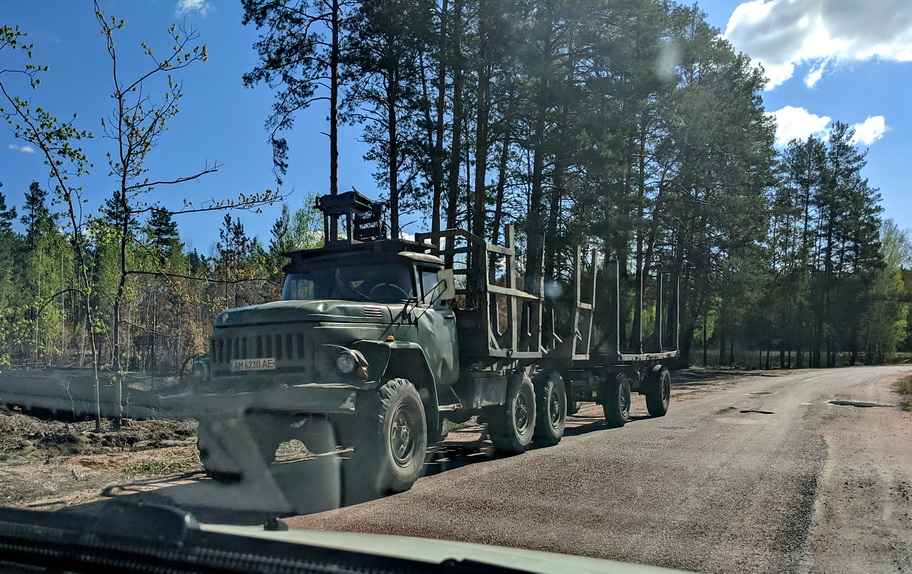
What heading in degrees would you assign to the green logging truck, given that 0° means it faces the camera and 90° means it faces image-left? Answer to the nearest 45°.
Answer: approximately 45°
